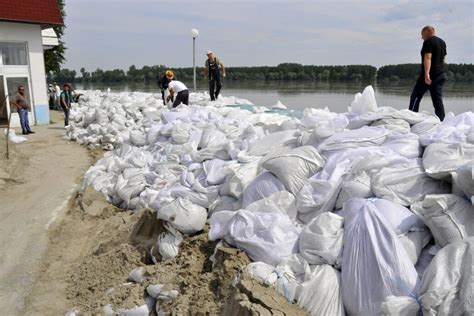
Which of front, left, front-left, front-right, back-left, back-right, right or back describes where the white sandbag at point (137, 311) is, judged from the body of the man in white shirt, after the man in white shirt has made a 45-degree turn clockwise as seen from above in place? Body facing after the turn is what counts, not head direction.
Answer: back-left

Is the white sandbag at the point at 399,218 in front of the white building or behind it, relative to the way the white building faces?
in front

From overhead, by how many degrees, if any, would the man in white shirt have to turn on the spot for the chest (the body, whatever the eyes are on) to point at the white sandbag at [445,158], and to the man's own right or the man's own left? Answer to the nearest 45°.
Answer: approximately 90° to the man's own left

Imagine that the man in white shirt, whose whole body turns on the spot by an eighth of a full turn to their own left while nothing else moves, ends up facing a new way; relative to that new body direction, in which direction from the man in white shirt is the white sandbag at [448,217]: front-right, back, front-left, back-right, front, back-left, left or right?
front-left

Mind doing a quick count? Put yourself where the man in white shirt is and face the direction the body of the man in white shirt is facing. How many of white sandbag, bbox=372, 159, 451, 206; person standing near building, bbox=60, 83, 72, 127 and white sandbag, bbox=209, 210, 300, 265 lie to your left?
2

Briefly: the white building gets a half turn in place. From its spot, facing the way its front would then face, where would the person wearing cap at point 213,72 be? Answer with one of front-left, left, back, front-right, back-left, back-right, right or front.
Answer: back-right

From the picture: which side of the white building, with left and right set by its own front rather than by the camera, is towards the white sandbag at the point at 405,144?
front

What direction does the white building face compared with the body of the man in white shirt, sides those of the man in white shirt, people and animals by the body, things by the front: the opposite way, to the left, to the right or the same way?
to the left

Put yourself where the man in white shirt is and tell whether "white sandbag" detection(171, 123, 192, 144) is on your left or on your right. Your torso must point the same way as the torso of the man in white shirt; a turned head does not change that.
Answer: on your left

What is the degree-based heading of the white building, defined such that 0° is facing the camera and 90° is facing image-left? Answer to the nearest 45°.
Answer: approximately 0°

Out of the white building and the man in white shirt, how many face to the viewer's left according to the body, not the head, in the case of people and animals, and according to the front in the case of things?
1

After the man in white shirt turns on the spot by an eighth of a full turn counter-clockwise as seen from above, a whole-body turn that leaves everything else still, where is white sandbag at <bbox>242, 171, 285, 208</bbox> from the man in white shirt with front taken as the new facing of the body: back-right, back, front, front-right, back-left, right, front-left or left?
front-left

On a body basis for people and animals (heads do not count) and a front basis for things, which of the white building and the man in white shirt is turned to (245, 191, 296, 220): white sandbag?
the white building

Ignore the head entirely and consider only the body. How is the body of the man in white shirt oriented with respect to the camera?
to the viewer's left

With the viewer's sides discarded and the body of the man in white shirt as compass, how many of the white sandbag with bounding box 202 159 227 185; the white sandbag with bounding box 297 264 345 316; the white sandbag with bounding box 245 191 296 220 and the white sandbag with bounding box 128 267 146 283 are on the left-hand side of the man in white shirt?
4

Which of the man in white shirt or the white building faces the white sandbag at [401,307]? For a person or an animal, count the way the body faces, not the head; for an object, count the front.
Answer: the white building
